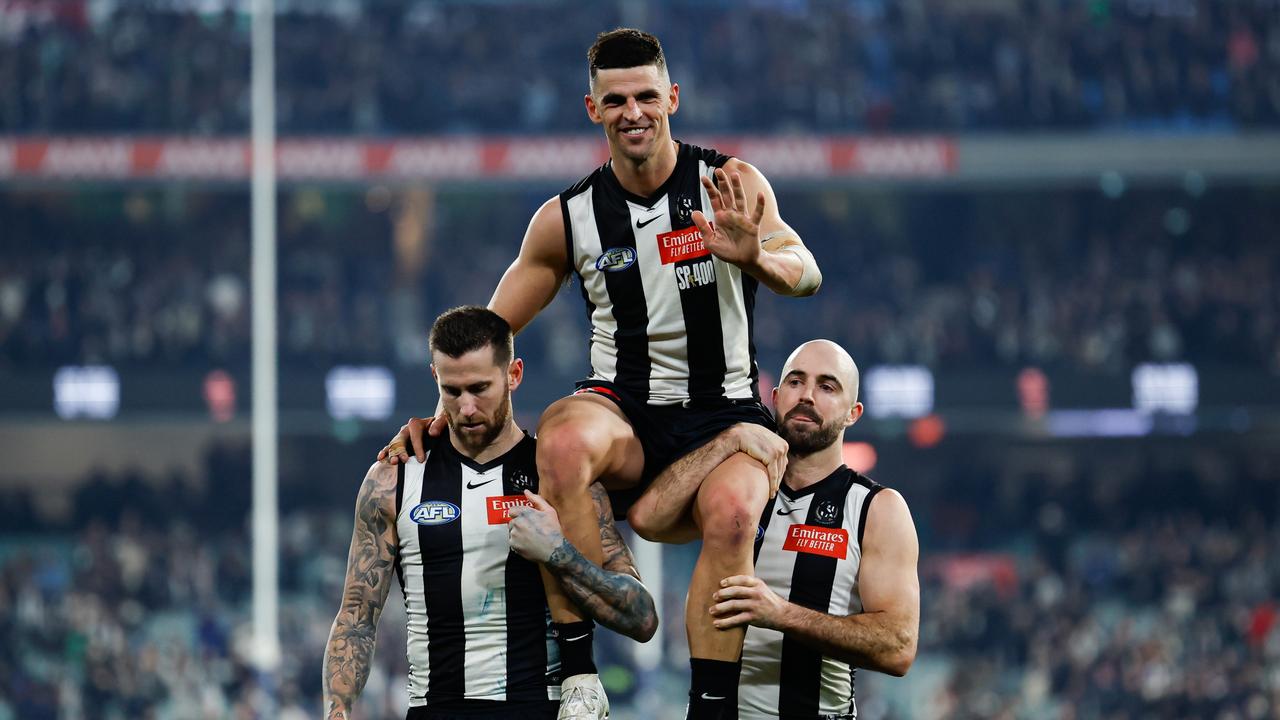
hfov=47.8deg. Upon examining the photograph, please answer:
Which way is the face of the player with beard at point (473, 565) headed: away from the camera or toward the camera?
toward the camera

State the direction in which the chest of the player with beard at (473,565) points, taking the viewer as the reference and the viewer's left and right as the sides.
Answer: facing the viewer

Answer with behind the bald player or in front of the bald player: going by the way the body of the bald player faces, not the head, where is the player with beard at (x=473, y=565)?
in front

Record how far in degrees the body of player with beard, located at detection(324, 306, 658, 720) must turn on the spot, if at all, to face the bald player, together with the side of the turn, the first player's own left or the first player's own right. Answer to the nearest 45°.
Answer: approximately 90° to the first player's own left

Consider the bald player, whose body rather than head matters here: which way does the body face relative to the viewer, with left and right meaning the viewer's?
facing the viewer and to the left of the viewer

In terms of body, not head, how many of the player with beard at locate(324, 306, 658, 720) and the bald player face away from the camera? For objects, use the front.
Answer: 0
